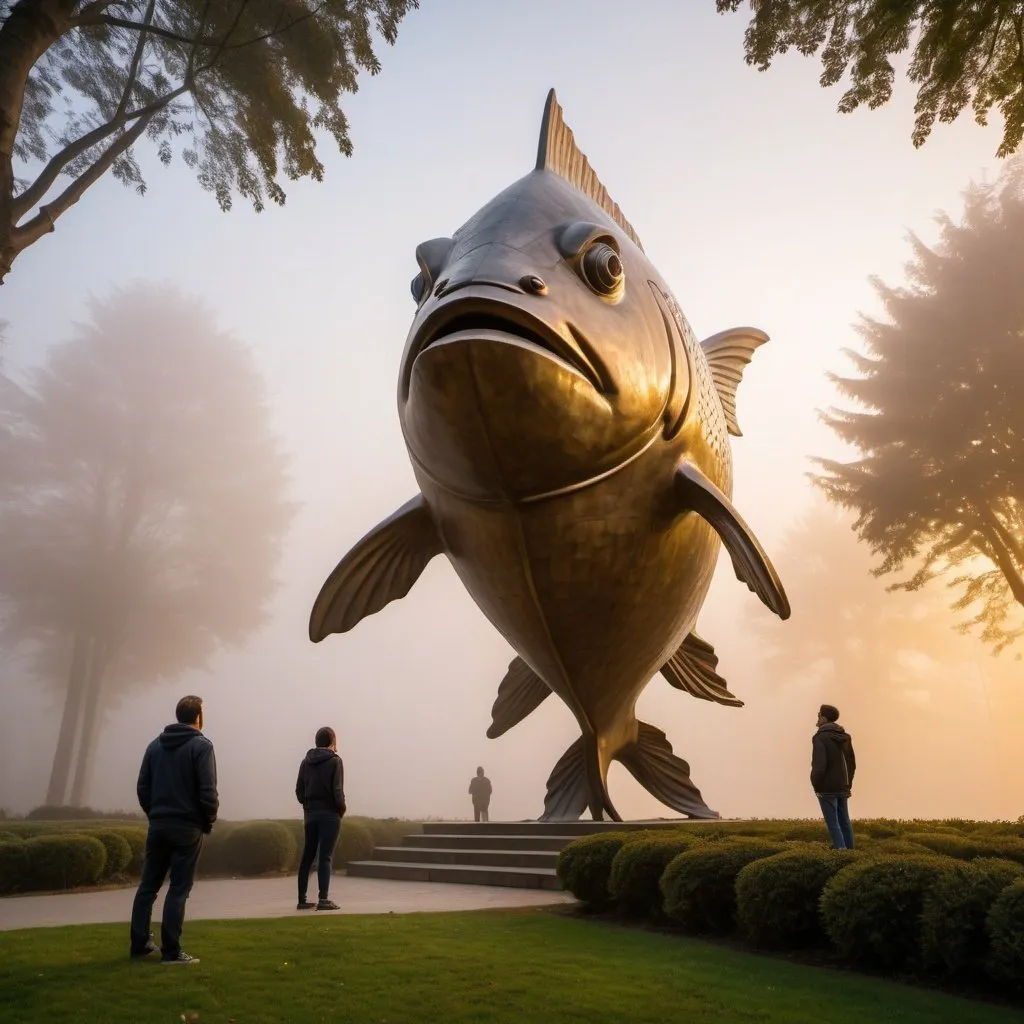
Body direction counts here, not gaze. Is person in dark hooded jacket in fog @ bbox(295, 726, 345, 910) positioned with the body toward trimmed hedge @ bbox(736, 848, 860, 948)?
no

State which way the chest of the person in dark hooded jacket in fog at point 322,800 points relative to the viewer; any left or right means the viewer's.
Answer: facing away from the viewer and to the right of the viewer

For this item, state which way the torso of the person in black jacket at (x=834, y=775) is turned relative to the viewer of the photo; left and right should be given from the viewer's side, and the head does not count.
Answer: facing away from the viewer and to the left of the viewer

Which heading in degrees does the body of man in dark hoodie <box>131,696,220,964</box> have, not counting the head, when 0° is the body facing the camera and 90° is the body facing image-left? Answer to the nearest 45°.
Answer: approximately 225°

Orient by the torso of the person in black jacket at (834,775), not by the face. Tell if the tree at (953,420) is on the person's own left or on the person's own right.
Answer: on the person's own right

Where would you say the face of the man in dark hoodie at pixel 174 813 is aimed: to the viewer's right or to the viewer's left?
to the viewer's right

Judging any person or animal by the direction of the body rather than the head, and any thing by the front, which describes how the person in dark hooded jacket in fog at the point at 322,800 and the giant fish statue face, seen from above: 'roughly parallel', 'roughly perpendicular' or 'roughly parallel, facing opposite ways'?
roughly parallel, facing opposite ways

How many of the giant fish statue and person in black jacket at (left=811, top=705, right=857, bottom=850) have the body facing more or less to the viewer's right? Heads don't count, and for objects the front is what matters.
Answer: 0

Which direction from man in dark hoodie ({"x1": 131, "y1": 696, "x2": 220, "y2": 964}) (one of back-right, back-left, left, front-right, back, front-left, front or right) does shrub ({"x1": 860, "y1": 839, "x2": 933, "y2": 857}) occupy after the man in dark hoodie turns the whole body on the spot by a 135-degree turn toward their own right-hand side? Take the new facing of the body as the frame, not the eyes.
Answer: left

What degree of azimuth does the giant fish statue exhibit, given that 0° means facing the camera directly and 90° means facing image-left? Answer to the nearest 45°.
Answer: approximately 45°

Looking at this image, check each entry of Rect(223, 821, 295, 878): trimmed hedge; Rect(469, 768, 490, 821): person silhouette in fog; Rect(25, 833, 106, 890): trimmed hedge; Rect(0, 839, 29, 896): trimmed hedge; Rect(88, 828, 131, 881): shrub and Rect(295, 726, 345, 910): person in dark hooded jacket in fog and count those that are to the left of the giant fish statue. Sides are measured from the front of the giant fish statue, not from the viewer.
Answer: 0

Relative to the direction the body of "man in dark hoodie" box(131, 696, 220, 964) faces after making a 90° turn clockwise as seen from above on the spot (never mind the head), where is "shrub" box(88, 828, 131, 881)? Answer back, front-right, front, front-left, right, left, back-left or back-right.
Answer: back-left

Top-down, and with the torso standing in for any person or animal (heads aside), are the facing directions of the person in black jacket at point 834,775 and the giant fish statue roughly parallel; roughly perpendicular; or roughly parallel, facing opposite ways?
roughly perpendicular

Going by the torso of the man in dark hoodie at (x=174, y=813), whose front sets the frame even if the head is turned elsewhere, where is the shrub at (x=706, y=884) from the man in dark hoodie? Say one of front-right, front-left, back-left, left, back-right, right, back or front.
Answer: front-right

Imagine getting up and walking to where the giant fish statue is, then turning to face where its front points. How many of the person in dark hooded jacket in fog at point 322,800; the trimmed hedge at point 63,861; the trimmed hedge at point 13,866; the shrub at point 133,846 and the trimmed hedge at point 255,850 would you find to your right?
5

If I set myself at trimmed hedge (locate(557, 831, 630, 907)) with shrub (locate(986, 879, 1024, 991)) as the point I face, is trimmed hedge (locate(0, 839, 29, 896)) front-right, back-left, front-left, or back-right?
back-right

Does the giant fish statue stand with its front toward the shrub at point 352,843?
no

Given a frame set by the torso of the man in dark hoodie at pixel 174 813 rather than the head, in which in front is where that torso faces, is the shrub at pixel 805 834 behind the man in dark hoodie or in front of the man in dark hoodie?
in front
